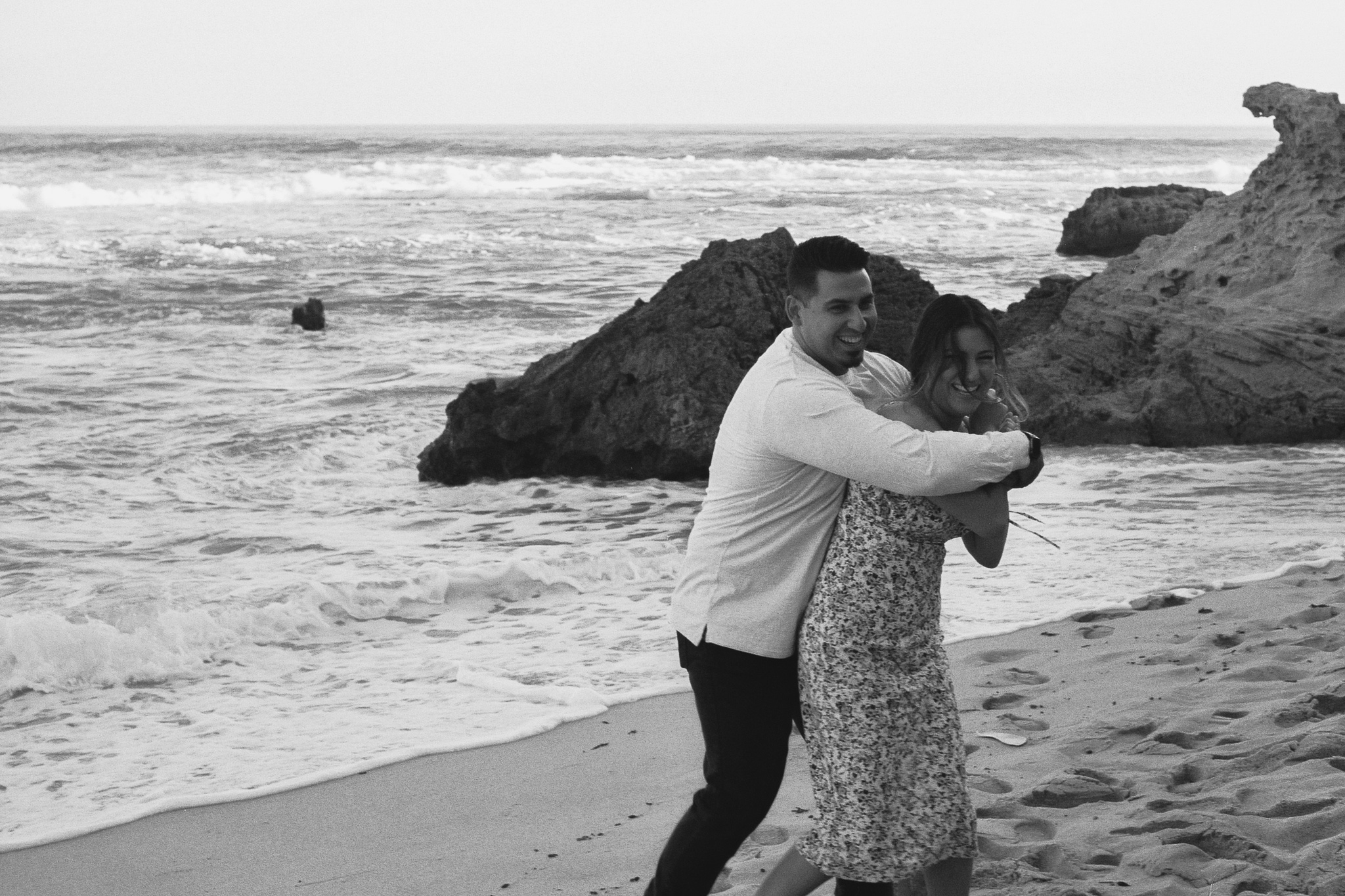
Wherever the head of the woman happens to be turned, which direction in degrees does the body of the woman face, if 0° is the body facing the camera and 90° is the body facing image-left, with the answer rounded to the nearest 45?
approximately 315°

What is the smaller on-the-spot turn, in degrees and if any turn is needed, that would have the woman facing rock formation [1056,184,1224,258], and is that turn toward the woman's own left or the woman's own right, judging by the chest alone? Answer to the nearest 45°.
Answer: approximately 135° to the woman's own left

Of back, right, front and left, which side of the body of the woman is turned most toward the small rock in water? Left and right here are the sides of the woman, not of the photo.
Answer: back

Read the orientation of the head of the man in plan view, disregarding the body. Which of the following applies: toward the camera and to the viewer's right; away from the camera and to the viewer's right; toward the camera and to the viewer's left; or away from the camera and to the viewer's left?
toward the camera and to the viewer's right

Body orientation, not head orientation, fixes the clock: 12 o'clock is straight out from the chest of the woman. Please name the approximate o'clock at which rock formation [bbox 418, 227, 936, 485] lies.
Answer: The rock formation is roughly at 7 o'clock from the woman.

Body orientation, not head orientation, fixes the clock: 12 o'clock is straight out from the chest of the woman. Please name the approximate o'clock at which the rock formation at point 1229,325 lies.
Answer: The rock formation is roughly at 8 o'clock from the woman.

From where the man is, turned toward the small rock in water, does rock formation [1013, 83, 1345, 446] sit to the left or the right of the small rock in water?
right
